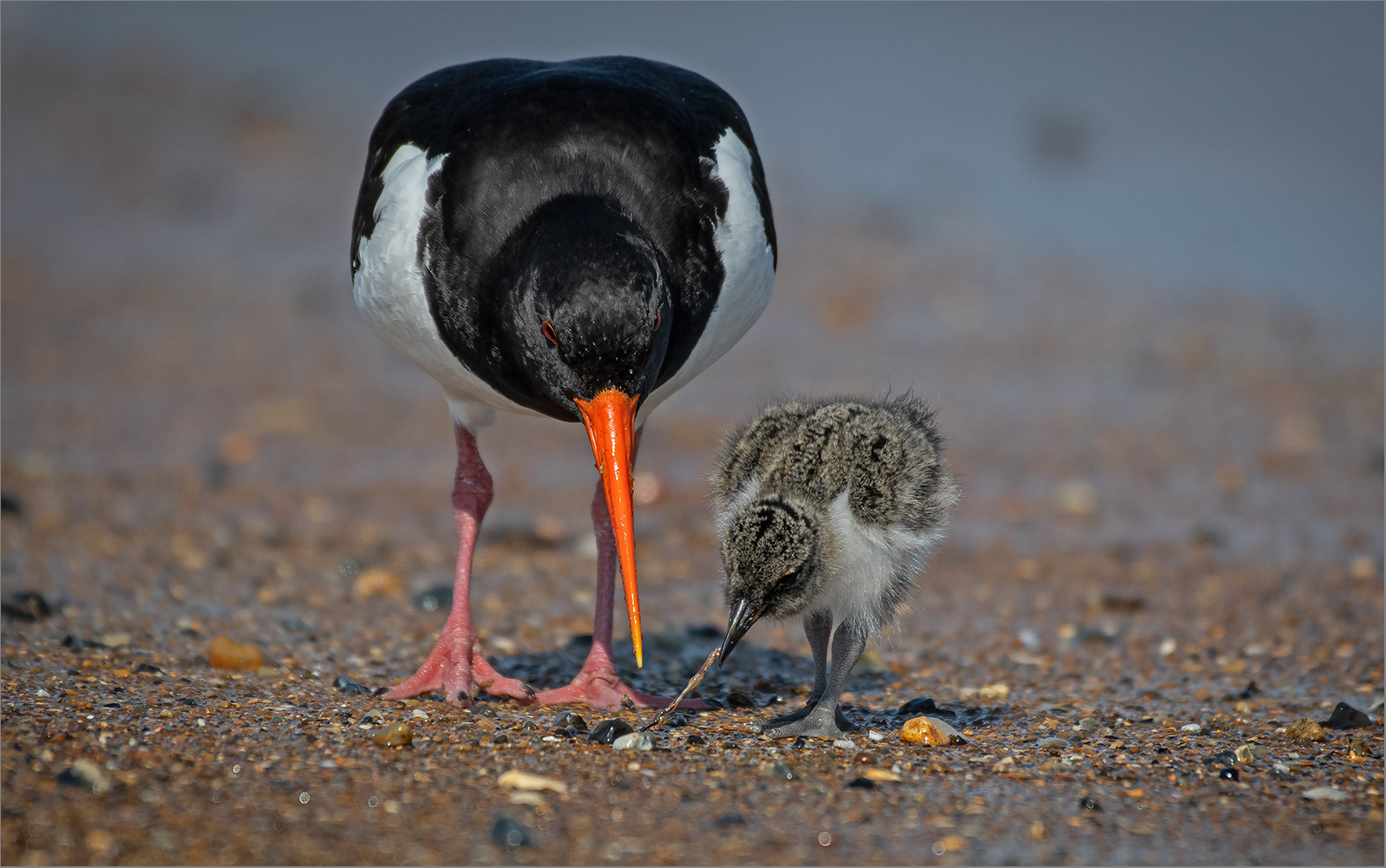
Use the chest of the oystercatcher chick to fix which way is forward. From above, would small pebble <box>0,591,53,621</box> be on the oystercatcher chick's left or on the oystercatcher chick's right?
on the oystercatcher chick's right

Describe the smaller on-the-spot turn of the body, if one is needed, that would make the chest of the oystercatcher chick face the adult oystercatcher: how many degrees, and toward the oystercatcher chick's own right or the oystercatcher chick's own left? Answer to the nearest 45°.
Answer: approximately 45° to the oystercatcher chick's own right

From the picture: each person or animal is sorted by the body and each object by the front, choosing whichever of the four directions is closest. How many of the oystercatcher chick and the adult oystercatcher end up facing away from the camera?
0

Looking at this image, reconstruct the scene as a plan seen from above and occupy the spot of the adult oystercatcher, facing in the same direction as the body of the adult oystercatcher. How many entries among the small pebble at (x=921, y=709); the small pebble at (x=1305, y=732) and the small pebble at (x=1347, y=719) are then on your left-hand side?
3

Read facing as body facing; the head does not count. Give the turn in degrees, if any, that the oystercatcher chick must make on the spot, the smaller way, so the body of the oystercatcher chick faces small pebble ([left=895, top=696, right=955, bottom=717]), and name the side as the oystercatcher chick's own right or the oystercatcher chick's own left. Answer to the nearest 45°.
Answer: approximately 180°

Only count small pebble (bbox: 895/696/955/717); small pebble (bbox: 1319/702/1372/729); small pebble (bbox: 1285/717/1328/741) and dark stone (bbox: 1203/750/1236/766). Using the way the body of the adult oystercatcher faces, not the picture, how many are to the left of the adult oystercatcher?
4

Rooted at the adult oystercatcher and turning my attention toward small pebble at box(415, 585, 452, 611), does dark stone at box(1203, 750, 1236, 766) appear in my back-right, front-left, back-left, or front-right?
back-right

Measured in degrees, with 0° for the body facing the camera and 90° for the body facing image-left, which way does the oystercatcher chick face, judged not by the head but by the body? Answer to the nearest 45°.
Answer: approximately 45°

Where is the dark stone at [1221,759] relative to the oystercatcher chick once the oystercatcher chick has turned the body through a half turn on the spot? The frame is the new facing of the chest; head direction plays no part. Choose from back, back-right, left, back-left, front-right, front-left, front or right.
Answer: front-right

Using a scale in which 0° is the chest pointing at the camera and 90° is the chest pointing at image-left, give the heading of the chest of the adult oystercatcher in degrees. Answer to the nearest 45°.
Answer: approximately 0°

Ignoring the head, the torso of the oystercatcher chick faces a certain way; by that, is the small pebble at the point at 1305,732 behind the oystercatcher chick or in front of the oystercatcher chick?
behind

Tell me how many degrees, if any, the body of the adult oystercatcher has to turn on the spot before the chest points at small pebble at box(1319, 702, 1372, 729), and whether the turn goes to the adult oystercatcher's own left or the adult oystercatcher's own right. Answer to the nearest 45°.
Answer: approximately 90° to the adult oystercatcher's own left

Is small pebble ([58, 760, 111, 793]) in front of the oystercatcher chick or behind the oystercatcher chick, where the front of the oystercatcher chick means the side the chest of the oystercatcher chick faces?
in front
